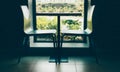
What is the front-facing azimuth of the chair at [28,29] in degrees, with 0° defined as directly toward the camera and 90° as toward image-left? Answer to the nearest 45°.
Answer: approximately 270°

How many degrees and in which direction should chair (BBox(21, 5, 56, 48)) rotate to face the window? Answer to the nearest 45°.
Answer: approximately 45° to its left
